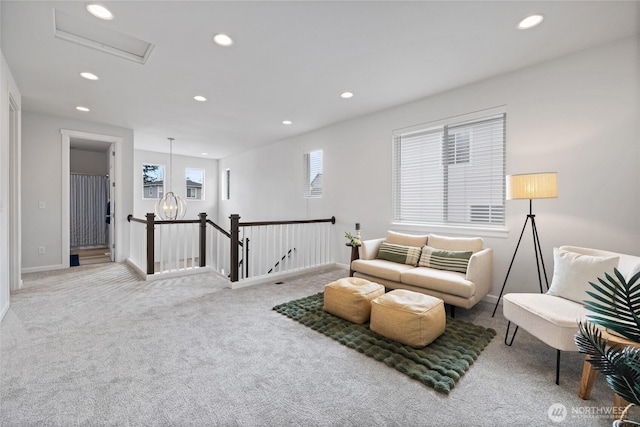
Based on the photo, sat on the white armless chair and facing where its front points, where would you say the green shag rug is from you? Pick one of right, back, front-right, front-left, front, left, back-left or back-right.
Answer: front

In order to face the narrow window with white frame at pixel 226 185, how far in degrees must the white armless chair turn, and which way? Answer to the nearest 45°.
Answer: approximately 45° to its right

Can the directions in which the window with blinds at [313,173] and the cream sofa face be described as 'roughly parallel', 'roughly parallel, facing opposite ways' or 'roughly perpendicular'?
roughly parallel

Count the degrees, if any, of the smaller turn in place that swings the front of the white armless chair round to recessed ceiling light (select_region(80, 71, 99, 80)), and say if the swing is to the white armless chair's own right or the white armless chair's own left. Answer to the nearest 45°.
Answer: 0° — it already faces it

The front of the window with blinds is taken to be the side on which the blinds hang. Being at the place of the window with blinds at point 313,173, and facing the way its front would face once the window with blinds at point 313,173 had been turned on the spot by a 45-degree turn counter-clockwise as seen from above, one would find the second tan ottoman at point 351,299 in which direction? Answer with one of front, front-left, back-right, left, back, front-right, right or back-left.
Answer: front

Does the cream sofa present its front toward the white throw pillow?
no

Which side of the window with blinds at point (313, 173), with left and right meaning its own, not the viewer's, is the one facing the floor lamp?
left

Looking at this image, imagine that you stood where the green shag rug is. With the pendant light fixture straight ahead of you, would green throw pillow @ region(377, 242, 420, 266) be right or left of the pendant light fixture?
right

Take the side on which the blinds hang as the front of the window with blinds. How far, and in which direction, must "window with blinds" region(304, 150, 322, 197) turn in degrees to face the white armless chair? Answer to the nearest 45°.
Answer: approximately 90° to its left

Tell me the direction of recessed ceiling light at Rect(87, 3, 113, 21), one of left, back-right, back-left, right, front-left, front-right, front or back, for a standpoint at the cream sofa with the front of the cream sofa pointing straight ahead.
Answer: front

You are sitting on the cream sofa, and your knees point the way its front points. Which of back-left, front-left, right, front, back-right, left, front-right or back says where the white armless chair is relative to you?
left

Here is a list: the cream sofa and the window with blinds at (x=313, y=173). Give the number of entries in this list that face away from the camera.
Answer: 0

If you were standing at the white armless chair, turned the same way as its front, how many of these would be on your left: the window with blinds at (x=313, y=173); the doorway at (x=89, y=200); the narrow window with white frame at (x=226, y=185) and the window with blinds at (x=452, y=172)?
0

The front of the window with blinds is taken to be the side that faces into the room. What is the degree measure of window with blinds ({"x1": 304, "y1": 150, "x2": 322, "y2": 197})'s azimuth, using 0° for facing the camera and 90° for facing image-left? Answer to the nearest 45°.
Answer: approximately 45°

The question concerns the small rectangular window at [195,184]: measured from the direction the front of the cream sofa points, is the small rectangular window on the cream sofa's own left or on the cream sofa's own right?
on the cream sofa's own right

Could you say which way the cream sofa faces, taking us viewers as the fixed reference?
facing the viewer and to the left of the viewer

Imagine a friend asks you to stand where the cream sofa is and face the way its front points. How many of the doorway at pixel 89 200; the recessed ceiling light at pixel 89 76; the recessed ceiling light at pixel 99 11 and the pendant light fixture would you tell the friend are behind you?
0

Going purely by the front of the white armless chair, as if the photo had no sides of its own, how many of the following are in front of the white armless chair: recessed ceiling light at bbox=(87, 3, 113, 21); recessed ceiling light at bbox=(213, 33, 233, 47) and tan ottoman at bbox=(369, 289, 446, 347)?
3

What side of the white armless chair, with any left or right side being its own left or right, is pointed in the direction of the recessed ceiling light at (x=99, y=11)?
front

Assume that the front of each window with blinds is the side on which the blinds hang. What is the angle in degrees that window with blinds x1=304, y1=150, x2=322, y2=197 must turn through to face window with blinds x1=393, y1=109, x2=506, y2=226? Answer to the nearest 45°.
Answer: approximately 90° to its left

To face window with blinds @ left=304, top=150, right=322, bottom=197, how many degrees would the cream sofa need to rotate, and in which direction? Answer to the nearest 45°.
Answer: approximately 90° to its right

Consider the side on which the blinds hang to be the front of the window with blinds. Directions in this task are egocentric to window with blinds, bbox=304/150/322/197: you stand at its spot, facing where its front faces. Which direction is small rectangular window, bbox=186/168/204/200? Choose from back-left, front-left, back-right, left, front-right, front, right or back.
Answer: right

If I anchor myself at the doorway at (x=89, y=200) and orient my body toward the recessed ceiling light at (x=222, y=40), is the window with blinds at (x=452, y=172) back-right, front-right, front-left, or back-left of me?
front-left
